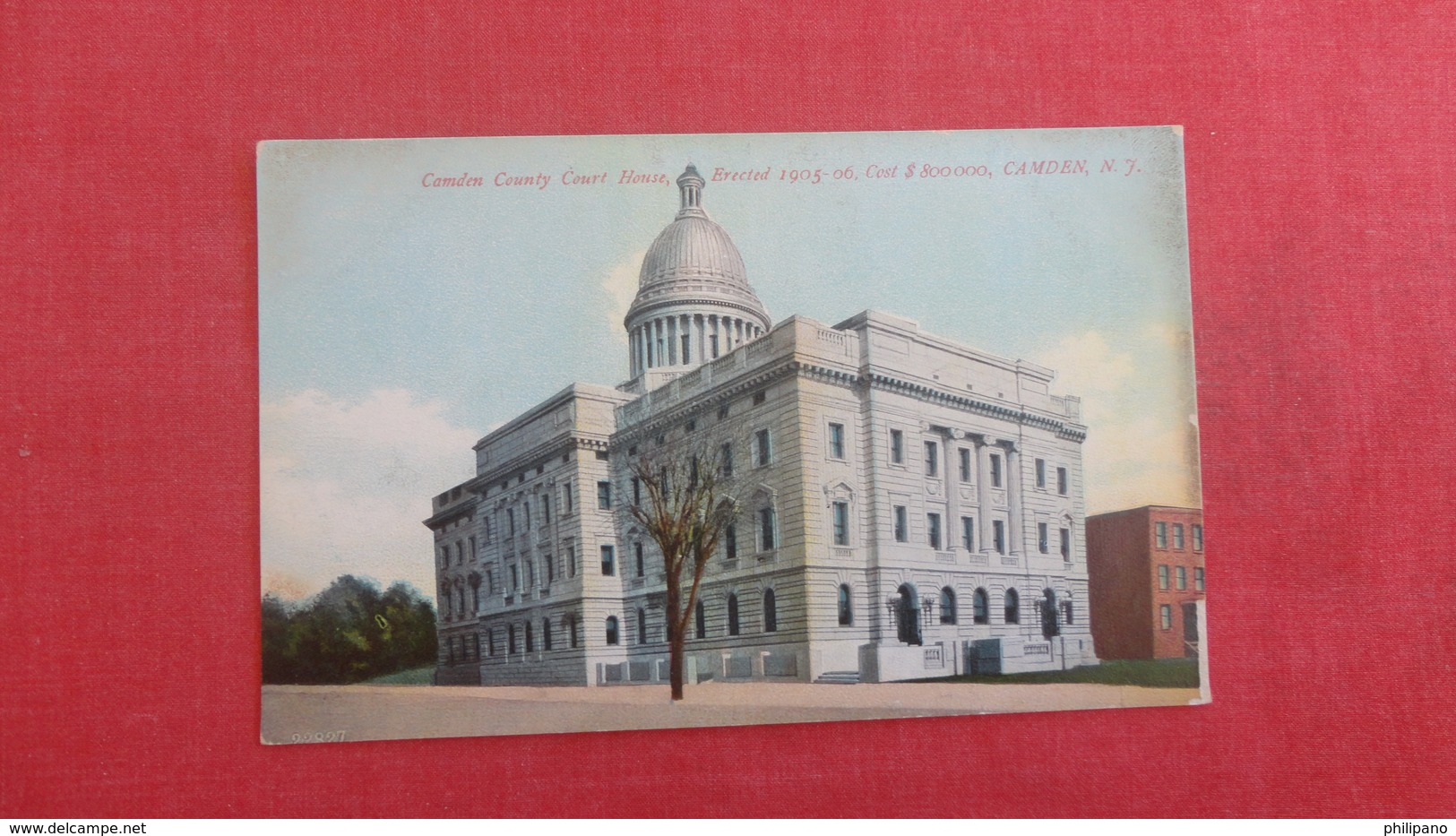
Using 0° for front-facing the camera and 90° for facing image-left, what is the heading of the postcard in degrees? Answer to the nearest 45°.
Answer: approximately 0°
